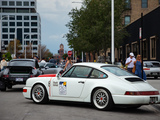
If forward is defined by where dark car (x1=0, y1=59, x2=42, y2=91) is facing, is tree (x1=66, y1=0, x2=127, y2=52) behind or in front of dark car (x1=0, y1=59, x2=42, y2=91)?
in front

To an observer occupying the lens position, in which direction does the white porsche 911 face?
facing away from the viewer and to the left of the viewer

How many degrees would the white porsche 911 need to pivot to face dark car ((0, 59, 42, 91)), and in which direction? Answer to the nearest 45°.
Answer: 0° — it already faces it

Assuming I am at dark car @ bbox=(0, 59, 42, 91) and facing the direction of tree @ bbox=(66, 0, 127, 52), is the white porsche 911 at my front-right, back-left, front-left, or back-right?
back-right

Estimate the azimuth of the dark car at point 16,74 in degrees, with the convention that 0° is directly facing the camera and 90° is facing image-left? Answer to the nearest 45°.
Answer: approximately 180°

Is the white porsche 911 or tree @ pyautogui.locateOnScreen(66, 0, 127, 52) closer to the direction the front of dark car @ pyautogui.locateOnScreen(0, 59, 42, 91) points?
the tree

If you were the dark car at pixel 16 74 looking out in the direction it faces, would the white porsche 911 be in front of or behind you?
behind

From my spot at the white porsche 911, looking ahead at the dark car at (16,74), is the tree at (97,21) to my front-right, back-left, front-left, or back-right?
front-right

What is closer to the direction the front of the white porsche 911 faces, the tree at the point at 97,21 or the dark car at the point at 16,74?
the dark car

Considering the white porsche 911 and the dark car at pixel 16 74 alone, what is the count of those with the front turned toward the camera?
0

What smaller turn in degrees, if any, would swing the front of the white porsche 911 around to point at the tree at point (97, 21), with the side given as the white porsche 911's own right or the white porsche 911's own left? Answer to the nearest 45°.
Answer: approximately 45° to the white porsche 911's own right

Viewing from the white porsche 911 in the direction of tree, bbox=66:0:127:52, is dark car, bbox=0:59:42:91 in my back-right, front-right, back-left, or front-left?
front-left
